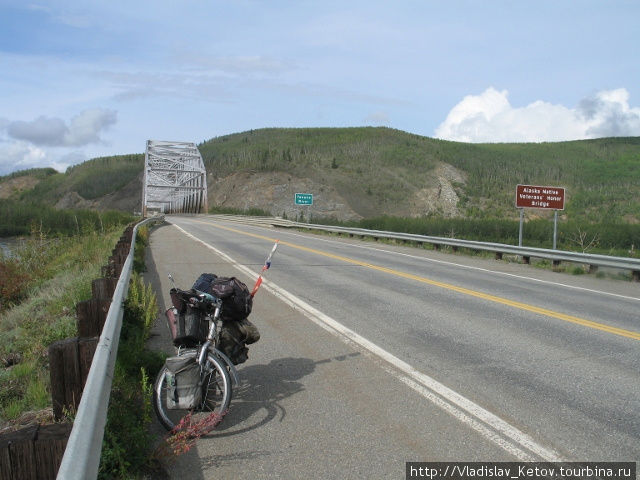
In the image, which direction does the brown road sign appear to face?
toward the camera

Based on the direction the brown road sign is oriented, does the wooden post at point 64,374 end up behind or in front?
in front

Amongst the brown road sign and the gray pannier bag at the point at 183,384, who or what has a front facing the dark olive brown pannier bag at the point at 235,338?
the brown road sign

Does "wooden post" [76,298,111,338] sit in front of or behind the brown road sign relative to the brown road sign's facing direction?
in front

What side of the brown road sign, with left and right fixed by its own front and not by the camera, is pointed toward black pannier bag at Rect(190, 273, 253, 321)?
front

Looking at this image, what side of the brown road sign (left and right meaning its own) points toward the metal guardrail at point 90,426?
front

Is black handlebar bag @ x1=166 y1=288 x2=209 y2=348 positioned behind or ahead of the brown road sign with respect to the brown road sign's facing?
ahead

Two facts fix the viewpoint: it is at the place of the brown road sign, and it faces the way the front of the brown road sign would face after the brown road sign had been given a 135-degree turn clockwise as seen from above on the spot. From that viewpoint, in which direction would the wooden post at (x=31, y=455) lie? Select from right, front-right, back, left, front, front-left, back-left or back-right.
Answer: back-left

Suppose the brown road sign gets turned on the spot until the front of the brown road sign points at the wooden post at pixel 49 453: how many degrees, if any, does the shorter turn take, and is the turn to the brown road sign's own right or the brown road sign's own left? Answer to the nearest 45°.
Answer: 0° — it already faces it

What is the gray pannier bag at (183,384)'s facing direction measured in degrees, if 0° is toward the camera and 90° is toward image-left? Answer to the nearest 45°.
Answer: approximately 45°

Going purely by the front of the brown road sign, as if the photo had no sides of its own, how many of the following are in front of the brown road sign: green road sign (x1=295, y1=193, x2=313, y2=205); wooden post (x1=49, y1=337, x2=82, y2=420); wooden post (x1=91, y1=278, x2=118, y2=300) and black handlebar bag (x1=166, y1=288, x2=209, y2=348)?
3
